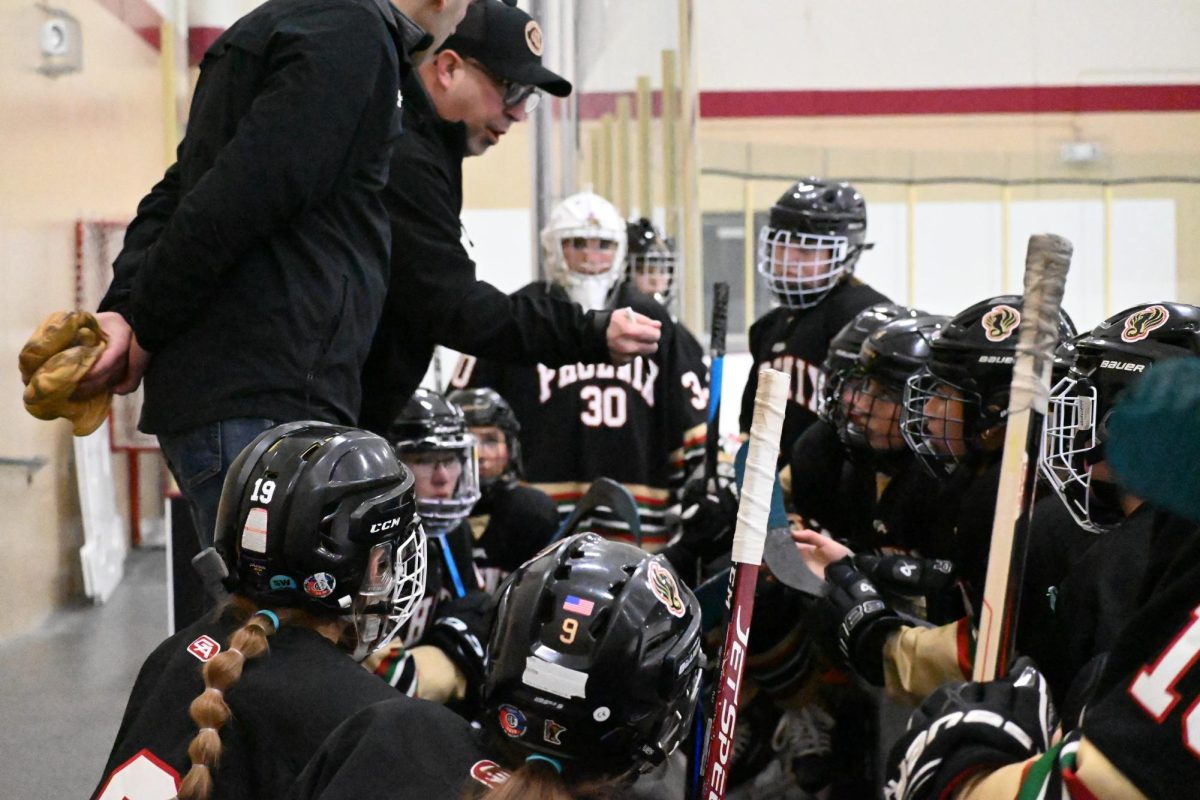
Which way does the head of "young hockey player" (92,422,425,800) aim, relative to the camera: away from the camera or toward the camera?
away from the camera

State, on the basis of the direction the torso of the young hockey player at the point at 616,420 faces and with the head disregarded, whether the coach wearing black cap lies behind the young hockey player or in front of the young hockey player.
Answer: in front

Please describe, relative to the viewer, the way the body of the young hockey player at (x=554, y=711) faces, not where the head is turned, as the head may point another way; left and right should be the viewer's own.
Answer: facing away from the viewer and to the right of the viewer

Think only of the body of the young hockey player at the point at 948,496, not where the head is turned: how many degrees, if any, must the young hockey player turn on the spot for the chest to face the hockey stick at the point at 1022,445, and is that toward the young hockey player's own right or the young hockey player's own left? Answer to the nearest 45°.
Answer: approximately 90° to the young hockey player's own left

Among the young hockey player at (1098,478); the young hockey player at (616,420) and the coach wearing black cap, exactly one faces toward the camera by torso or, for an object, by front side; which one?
the young hockey player at (616,420)

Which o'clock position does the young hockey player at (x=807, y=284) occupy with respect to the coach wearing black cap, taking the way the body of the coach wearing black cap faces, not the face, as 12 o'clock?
The young hockey player is roughly at 10 o'clock from the coach wearing black cap.

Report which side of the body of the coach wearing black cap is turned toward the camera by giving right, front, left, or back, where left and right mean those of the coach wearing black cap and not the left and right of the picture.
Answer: right

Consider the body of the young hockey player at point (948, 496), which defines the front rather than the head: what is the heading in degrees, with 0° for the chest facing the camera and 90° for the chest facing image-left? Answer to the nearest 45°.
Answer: approximately 90°

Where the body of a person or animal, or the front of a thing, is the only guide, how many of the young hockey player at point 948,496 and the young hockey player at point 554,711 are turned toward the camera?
0

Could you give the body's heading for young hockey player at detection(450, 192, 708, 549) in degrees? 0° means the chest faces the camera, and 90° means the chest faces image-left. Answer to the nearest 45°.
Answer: approximately 0°

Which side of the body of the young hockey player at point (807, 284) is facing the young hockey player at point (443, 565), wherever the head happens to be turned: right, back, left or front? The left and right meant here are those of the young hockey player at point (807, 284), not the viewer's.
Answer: front

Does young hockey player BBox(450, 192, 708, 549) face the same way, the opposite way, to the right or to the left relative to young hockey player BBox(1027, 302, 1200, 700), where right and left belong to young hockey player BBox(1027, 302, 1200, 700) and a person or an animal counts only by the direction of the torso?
to the left

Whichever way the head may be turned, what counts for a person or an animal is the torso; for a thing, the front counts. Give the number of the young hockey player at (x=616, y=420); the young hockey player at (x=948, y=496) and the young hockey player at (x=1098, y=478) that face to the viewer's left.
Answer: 2

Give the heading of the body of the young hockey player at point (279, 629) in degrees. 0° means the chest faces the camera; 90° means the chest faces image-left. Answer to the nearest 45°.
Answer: approximately 225°
